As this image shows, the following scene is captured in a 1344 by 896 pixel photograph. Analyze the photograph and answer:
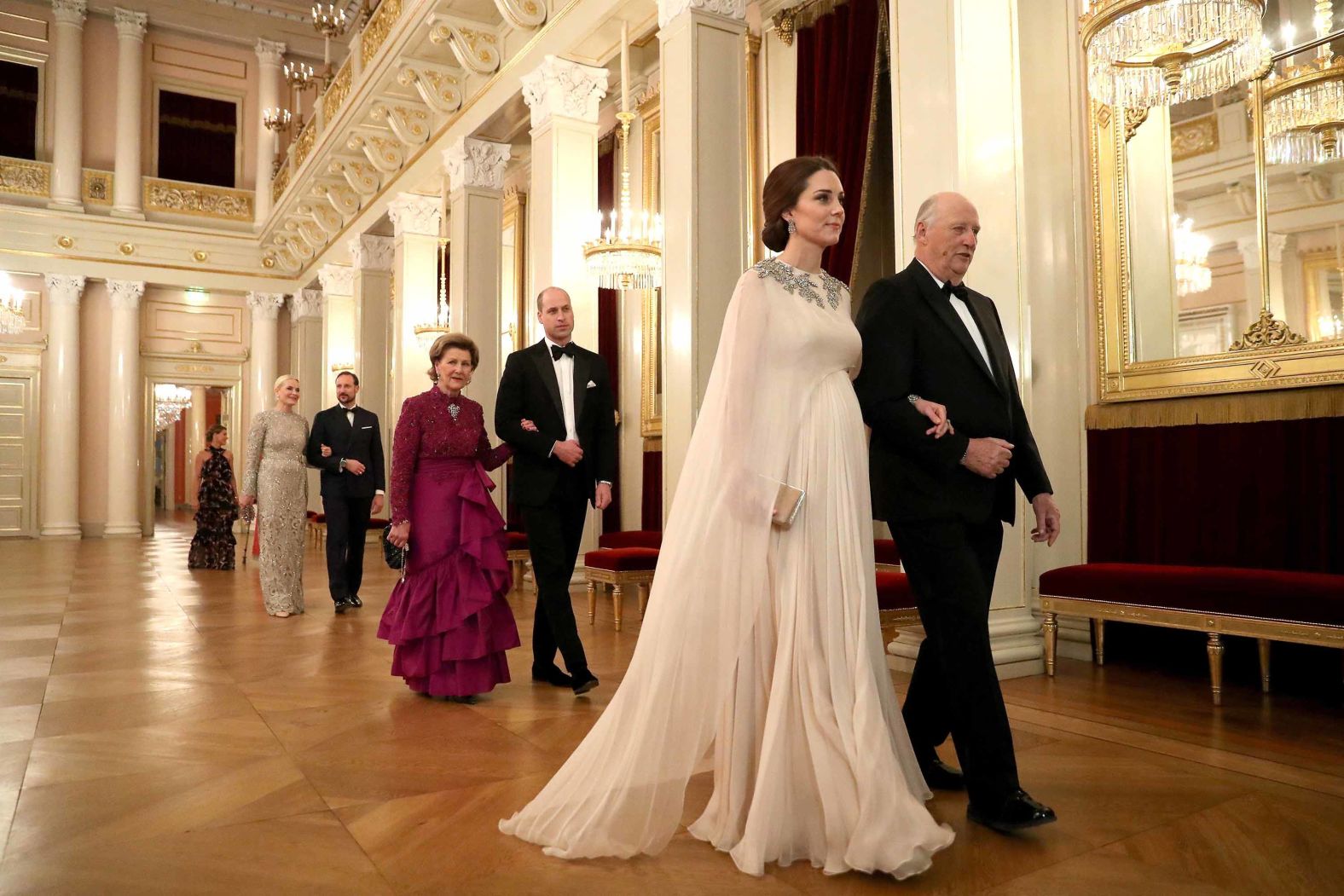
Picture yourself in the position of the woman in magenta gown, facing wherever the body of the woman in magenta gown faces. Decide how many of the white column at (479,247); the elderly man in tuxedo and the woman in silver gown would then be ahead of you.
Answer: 1

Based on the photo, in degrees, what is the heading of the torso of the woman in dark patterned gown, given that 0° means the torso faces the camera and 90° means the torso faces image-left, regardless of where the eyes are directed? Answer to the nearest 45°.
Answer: approximately 315°

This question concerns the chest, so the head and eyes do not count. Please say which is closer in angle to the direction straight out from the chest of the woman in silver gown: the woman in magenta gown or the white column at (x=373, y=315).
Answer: the woman in magenta gown

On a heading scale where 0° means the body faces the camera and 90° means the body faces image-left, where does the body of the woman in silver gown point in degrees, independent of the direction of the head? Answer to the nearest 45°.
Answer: approximately 315°

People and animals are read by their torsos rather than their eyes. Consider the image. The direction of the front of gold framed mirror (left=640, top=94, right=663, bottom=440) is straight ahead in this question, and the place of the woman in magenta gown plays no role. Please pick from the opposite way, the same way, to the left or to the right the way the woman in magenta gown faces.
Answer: to the left

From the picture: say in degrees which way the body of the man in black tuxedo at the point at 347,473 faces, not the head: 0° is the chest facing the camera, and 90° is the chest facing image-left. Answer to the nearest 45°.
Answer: approximately 0°

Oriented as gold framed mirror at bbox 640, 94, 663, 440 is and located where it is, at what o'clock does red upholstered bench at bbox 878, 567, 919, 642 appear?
The red upholstered bench is roughly at 10 o'clock from the gold framed mirror.

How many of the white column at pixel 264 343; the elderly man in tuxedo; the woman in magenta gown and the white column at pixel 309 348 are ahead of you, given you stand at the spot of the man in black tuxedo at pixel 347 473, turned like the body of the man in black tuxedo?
2
